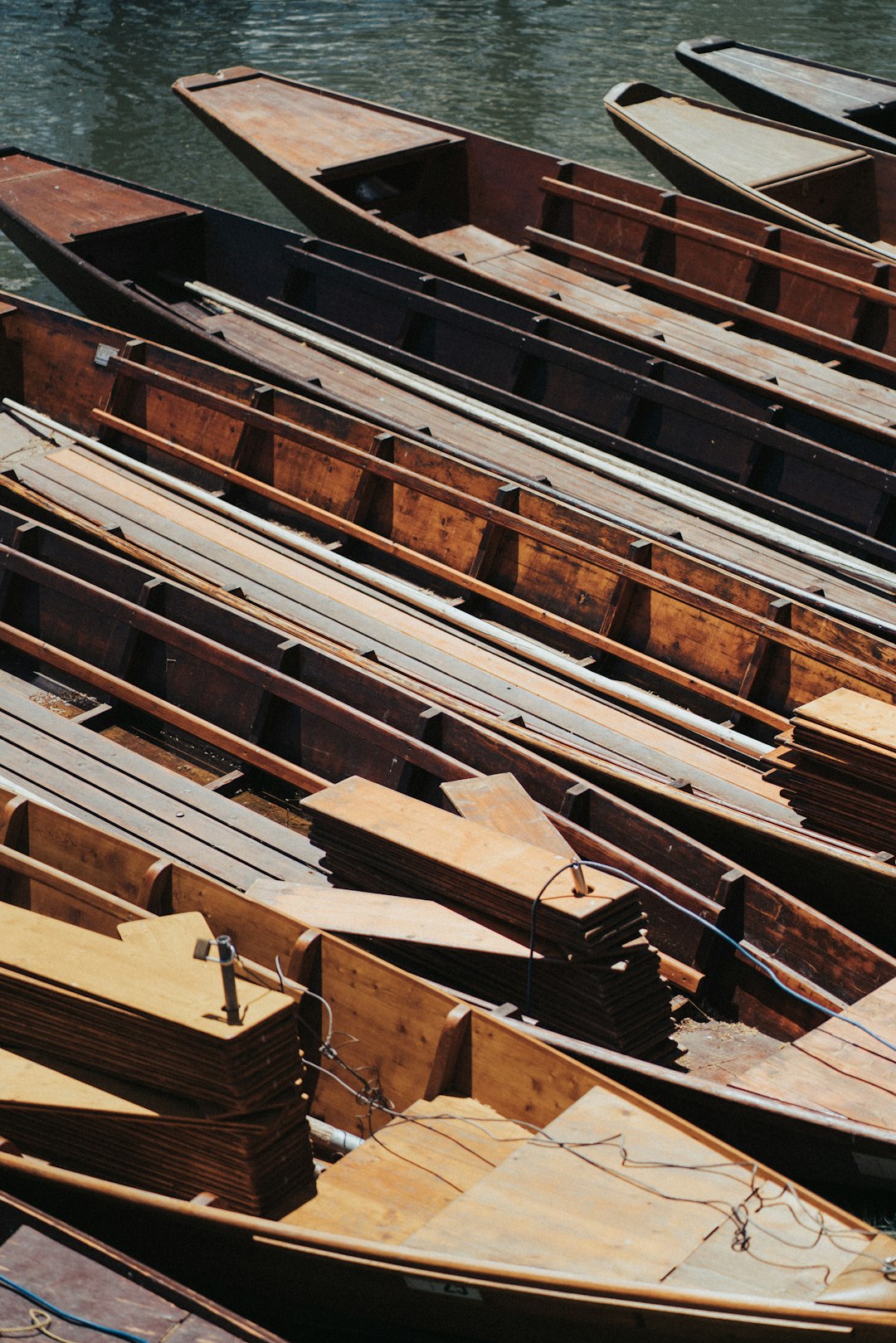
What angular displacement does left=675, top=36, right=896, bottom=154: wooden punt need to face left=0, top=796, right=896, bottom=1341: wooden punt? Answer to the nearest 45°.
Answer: approximately 135° to its left

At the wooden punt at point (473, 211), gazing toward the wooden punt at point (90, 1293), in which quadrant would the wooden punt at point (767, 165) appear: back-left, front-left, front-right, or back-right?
back-left

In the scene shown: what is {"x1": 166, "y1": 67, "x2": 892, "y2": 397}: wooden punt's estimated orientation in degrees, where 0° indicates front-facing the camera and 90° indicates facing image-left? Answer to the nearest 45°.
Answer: approximately 135°
